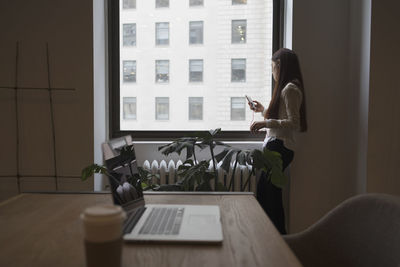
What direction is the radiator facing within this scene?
toward the camera

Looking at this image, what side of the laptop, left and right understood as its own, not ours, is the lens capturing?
right

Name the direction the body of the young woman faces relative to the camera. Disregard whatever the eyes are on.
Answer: to the viewer's left

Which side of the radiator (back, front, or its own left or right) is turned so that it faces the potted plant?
front

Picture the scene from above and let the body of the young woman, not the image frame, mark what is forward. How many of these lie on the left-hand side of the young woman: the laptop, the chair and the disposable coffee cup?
3

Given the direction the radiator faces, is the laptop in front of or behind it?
in front

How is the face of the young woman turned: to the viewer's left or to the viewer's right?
to the viewer's left

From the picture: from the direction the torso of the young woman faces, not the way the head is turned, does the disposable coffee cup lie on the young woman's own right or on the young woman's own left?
on the young woman's own left

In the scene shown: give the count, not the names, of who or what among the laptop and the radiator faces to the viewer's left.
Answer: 0

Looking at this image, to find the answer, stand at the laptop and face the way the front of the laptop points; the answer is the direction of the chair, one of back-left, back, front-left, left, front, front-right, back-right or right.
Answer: front

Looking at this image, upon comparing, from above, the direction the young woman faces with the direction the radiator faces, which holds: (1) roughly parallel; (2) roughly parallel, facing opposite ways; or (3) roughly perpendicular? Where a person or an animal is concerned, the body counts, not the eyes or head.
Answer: roughly perpendicular

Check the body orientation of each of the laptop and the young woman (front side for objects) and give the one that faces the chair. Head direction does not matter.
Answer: the laptop
